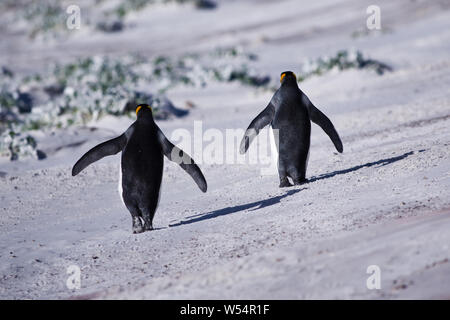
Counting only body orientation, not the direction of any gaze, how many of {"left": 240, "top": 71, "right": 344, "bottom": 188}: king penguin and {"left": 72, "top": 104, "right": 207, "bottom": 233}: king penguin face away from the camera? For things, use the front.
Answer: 2

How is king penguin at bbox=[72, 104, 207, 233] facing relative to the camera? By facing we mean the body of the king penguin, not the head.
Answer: away from the camera

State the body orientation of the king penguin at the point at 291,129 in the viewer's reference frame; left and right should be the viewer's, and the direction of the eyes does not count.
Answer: facing away from the viewer

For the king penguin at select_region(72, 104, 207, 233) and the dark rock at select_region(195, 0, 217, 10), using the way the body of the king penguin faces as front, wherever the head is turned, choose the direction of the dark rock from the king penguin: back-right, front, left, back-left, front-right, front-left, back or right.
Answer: front

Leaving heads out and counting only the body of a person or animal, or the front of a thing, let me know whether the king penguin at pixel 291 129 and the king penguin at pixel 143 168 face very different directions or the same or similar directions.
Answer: same or similar directions

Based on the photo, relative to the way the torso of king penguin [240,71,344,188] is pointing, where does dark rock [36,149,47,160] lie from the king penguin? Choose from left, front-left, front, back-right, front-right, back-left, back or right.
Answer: front-left

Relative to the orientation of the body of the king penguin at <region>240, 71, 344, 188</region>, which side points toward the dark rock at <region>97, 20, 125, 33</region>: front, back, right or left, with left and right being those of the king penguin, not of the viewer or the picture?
front

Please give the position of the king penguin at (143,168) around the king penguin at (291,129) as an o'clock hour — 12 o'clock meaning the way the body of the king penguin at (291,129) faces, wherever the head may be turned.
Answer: the king penguin at (143,168) is roughly at 8 o'clock from the king penguin at (291,129).

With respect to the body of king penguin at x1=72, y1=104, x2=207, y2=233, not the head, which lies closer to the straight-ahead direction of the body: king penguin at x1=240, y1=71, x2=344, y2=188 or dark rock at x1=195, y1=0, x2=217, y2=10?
the dark rock

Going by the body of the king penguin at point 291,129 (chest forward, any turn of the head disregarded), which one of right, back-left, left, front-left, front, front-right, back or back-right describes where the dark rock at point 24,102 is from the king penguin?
front-left

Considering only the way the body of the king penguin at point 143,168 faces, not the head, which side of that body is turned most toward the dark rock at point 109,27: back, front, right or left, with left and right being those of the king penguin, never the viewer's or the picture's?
front
